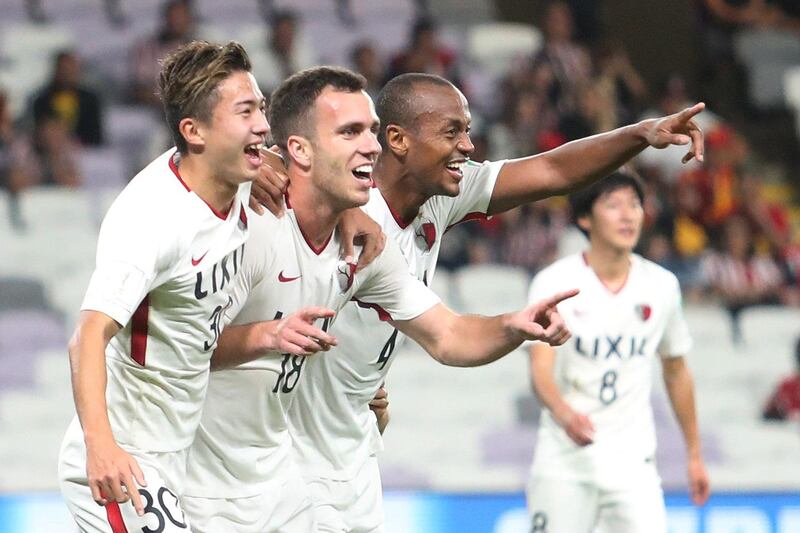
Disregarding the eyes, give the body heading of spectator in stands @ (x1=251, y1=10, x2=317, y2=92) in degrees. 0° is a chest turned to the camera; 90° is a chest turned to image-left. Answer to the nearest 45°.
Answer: approximately 0°

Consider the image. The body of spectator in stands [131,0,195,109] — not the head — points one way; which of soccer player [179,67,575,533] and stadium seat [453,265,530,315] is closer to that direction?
the soccer player

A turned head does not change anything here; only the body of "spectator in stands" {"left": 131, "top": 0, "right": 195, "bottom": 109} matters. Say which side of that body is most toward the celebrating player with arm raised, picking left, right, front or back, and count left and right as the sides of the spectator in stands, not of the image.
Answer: front

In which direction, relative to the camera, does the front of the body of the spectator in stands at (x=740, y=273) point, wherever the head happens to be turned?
toward the camera

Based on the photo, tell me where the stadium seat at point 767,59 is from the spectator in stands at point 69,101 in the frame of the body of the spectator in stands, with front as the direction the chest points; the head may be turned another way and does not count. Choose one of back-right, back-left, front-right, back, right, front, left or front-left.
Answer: left

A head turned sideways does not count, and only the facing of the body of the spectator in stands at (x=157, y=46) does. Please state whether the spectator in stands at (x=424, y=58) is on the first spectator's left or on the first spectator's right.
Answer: on the first spectator's left

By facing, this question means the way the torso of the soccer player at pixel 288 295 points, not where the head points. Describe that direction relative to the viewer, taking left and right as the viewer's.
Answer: facing the viewer and to the right of the viewer

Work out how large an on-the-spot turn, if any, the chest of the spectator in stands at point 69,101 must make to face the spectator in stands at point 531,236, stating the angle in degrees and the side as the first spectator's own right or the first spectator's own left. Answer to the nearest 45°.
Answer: approximately 90° to the first spectator's own left

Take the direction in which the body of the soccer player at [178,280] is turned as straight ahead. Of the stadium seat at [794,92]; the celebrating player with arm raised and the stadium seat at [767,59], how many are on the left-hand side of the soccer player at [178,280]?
3

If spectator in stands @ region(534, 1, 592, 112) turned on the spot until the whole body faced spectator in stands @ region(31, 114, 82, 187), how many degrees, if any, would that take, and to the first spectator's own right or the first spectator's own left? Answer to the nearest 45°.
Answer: approximately 45° to the first spectator's own right

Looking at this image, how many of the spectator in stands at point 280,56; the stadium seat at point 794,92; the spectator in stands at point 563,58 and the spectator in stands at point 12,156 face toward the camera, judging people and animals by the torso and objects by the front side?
4

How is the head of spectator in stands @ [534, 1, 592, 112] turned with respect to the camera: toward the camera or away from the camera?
toward the camera

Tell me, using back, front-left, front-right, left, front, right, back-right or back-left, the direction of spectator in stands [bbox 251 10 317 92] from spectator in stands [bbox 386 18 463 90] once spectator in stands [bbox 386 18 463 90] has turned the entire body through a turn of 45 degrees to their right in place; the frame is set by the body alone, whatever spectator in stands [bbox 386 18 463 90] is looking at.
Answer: front-right

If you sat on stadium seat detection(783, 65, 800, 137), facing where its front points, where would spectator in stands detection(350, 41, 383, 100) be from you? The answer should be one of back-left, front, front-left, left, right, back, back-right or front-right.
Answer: front-right

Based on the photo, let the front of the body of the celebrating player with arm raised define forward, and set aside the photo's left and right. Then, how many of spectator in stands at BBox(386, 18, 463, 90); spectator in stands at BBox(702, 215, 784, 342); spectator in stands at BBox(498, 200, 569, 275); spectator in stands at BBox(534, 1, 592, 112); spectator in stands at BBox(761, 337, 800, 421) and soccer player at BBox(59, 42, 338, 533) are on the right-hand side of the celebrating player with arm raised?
1

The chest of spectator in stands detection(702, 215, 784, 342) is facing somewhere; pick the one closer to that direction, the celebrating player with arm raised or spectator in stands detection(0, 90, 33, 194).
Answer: the celebrating player with arm raised

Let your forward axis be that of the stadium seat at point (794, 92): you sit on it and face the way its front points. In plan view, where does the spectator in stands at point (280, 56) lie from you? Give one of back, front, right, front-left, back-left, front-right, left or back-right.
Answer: front-right

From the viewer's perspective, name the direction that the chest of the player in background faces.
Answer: toward the camera

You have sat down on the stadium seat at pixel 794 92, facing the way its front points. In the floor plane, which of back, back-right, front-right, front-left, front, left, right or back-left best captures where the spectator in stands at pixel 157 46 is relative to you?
front-right

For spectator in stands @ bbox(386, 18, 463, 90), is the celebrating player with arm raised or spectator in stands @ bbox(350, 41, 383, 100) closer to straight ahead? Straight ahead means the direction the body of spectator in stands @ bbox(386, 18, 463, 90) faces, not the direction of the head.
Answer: the celebrating player with arm raised
